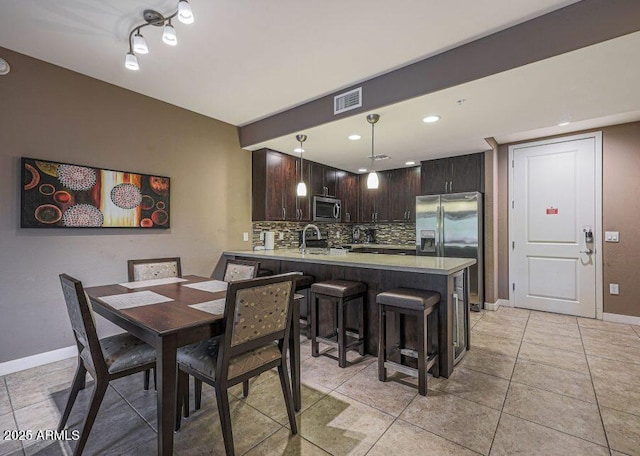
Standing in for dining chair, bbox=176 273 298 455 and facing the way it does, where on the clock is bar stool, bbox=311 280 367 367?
The bar stool is roughly at 3 o'clock from the dining chair.

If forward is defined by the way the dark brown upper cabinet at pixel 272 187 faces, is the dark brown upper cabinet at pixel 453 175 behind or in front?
in front

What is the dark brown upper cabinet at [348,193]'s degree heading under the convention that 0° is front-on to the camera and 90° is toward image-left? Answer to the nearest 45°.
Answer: approximately 315°

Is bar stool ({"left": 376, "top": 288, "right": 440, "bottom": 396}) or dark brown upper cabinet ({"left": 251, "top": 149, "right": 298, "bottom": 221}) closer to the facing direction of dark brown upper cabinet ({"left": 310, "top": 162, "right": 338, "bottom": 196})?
the bar stool

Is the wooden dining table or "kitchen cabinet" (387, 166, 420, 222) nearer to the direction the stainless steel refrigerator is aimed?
the wooden dining table

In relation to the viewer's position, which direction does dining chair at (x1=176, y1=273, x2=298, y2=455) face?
facing away from the viewer and to the left of the viewer

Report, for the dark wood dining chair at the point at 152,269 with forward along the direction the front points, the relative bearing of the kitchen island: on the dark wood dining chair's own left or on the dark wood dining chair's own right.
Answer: on the dark wood dining chair's own left

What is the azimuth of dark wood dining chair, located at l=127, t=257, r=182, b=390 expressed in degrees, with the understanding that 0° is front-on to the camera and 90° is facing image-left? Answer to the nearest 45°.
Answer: approximately 0°

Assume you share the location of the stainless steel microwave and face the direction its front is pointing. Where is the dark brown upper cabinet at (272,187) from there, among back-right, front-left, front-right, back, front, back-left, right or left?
right
